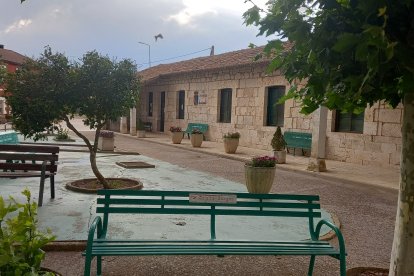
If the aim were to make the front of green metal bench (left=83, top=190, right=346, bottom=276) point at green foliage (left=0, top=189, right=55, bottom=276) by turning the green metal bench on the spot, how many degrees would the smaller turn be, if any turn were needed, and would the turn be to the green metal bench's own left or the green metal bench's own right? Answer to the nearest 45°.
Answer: approximately 45° to the green metal bench's own right

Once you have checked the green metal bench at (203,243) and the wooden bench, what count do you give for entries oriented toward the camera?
2

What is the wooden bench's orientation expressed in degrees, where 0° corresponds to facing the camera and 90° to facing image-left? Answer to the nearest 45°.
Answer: approximately 0°

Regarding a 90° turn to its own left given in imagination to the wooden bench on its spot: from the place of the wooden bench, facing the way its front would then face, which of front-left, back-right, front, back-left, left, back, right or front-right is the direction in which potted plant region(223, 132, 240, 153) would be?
front-left

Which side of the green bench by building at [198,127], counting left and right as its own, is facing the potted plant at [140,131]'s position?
right

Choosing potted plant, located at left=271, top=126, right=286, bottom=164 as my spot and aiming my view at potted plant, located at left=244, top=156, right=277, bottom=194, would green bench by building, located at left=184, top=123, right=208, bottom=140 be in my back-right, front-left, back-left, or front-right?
back-right

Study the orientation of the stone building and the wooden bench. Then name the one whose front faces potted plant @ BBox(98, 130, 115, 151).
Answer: the stone building

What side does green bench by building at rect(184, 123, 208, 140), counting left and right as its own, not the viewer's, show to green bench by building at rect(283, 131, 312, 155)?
left

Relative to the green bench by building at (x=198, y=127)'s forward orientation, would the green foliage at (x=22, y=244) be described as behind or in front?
in front

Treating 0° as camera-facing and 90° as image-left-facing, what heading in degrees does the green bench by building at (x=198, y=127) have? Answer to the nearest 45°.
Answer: approximately 45°

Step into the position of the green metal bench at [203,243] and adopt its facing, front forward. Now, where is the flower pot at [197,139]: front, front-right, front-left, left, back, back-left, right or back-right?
back
